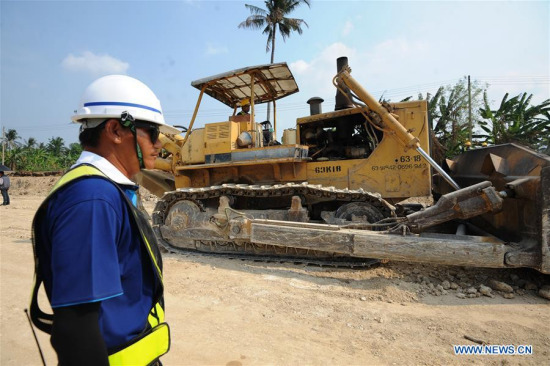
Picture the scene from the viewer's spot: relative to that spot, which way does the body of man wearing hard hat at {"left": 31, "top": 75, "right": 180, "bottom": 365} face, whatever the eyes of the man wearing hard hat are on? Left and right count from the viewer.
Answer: facing to the right of the viewer

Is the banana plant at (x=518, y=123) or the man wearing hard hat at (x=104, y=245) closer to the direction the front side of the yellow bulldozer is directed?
the banana plant

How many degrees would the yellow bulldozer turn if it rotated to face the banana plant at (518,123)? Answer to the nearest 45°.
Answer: approximately 45° to its left

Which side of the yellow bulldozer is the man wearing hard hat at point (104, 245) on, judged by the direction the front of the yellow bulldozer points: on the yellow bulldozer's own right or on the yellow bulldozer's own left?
on the yellow bulldozer's own right

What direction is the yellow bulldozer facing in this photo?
to the viewer's right

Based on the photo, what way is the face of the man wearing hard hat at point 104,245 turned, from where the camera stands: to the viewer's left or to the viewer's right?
to the viewer's right

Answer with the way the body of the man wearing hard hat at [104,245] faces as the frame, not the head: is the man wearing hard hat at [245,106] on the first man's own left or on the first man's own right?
on the first man's own left

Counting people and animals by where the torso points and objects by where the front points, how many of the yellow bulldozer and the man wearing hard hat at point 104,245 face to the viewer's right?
2
